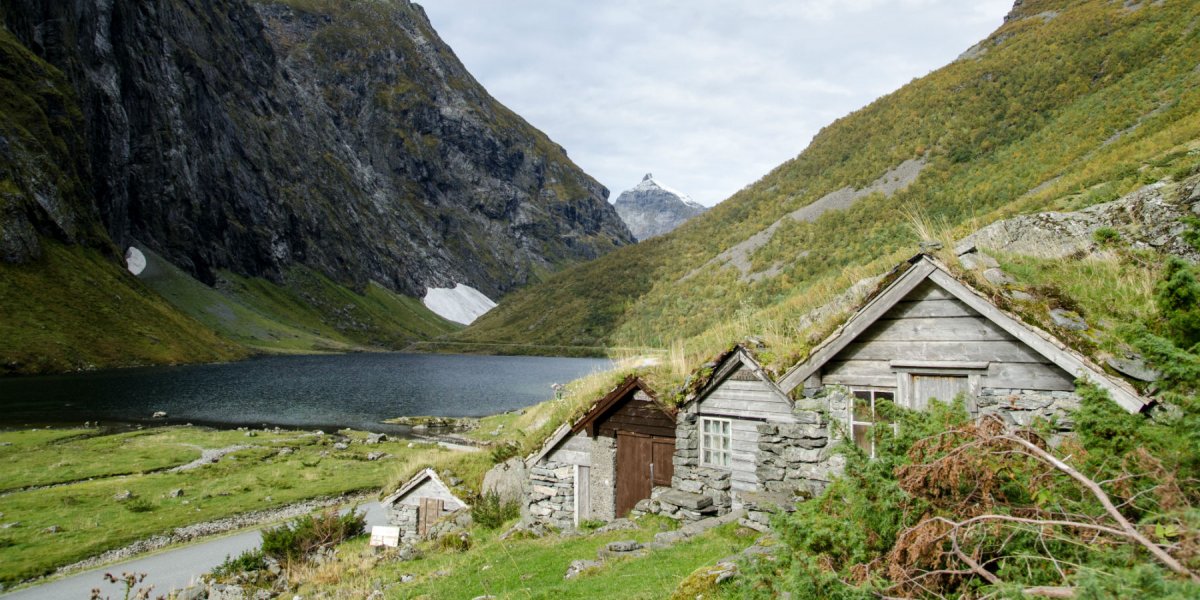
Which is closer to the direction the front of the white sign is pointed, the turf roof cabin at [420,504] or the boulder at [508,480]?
the boulder

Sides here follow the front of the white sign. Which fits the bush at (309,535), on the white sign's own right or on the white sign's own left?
on the white sign's own right

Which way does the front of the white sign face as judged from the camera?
facing the viewer

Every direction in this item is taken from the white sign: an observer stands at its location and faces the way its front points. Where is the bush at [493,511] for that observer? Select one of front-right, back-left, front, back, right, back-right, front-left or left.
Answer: front-left
